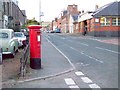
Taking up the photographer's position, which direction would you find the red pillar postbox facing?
facing the viewer and to the right of the viewer

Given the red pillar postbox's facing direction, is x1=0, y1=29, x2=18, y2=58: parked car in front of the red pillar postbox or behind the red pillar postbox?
behind
